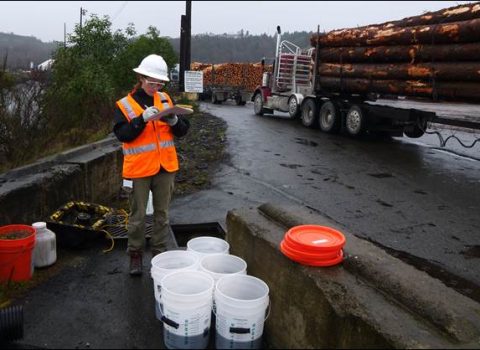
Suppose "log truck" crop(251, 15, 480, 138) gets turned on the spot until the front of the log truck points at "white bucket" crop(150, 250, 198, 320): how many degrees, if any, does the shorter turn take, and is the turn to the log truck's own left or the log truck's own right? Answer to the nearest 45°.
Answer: approximately 135° to the log truck's own left

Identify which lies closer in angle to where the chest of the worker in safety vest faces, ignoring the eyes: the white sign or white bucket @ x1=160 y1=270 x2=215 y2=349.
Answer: the white bucket

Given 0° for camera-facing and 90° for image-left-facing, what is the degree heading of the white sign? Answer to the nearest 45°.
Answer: approximately 0°

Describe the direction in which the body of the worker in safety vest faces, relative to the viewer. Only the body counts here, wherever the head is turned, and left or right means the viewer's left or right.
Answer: facing the viewer and to the right of the viewer

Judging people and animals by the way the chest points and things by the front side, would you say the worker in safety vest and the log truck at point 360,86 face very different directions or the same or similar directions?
very different directions

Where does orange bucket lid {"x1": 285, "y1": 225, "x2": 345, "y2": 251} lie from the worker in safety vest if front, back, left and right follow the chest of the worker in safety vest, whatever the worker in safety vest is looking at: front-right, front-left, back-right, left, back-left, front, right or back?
front

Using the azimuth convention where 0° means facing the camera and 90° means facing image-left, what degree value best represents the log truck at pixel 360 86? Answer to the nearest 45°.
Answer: approximately 135°

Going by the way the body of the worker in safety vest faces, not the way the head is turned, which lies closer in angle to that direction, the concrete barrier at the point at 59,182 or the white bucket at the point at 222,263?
the white bucket

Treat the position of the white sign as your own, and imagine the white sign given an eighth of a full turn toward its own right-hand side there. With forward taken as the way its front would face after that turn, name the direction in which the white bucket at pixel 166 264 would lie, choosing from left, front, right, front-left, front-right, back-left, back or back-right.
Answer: front-left

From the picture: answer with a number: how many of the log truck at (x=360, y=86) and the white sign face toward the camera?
1

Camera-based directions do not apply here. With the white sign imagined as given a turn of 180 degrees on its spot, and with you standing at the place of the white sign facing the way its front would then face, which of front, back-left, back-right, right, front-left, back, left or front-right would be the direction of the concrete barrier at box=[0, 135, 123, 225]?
back
